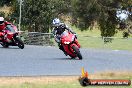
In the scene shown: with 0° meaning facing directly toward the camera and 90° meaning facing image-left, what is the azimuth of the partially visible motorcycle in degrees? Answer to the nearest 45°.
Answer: approximately 315°

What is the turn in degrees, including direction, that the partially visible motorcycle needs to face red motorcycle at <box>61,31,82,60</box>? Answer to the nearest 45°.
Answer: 0° — it already faces it
